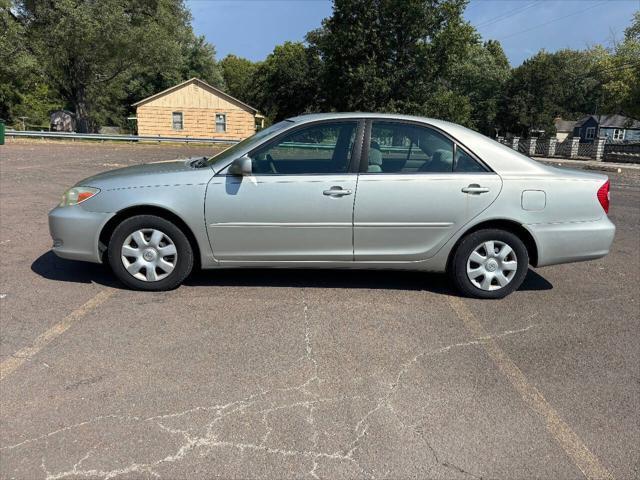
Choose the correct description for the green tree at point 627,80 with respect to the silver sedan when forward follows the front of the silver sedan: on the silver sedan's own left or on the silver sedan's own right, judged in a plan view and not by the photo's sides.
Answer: on the silver sedan's own right

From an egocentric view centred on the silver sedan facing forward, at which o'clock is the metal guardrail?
The metal guardrail is roughly at 2 o'clock from the silver sedan.

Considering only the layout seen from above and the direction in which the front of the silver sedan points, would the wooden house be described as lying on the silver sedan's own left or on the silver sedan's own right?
on the silver sedan's own right

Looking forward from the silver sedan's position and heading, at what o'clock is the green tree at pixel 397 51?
The green tree is roughly at 3 o'clock from the silver sedan.

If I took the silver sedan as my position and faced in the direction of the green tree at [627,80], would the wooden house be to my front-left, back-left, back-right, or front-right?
front-left

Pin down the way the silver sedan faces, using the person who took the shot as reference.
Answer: facing to the left of the viewer

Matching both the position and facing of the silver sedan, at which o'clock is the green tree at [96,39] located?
The green tree is roughly at 2 o'clock from the silver sedan.

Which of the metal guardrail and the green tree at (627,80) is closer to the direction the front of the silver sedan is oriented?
the metal guardrail

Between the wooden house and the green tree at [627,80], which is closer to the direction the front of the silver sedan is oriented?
the wooden house
